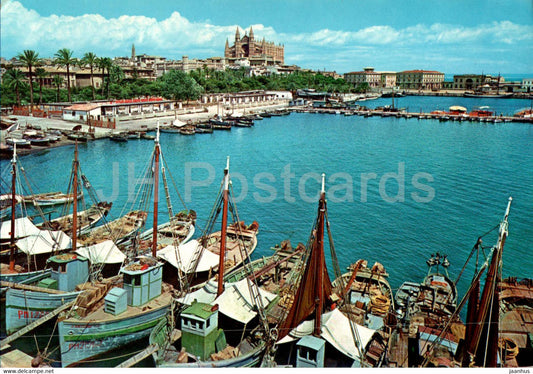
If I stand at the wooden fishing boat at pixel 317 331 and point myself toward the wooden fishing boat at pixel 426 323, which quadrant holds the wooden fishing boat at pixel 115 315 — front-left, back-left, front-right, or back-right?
back-left

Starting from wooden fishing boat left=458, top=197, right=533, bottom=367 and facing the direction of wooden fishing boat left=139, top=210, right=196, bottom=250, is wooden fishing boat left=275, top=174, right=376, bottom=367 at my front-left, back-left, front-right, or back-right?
front-left

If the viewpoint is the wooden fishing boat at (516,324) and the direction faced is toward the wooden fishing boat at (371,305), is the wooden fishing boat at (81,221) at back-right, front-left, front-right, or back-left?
front-right

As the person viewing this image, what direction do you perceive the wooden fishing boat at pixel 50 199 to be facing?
facing to the right of the viewer

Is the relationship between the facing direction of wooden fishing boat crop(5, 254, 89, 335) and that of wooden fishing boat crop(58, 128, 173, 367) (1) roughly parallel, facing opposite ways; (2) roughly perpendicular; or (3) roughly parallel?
roughly parallel
